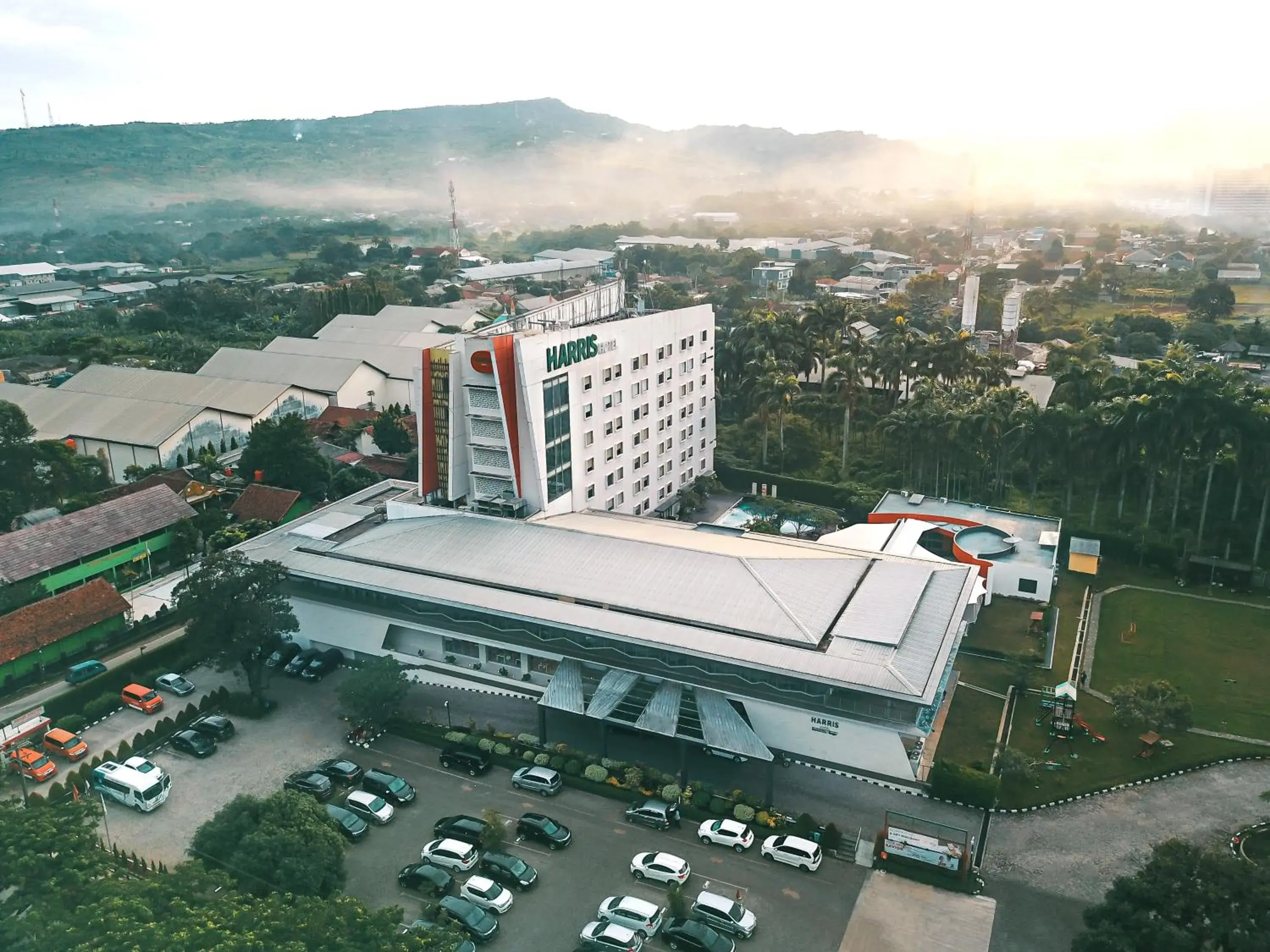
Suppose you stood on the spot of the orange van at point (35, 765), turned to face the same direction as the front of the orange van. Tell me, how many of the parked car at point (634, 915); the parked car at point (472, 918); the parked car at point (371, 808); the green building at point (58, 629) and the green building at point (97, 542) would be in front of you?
3

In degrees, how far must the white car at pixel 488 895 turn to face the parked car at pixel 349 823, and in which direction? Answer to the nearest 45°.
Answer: approximately 180°

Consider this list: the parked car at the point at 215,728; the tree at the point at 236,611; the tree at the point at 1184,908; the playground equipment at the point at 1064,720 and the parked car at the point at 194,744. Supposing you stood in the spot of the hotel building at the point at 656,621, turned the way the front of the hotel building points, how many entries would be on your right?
3

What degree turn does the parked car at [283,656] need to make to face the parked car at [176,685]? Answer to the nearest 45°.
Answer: approximately 45° to its right

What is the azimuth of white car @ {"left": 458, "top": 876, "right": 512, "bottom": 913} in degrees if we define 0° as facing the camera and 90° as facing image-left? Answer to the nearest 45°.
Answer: approximately 315°

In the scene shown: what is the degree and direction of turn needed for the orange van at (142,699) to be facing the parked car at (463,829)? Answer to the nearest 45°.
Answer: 0° — it already faces it

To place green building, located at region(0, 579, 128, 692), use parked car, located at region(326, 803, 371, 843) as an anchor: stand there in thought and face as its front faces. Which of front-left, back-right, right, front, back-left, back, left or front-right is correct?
back

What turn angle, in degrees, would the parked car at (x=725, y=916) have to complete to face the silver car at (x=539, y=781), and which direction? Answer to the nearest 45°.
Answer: approximately 180°

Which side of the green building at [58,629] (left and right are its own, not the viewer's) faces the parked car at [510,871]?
front

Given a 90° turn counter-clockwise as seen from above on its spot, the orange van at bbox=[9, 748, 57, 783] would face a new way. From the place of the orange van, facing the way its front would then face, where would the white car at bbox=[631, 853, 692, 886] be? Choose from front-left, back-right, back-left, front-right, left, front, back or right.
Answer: right

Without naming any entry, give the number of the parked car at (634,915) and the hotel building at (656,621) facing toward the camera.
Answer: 1

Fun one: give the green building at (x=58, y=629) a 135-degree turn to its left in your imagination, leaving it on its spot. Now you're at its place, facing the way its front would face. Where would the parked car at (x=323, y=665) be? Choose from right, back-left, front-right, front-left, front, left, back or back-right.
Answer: back-right

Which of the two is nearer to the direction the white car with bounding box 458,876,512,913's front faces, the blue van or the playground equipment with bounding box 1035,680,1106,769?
the playground equipment
